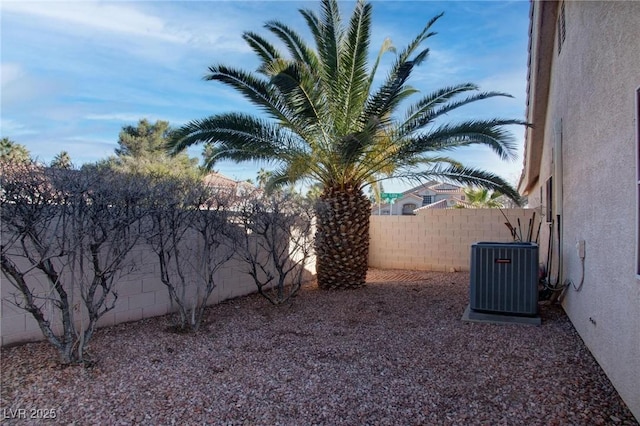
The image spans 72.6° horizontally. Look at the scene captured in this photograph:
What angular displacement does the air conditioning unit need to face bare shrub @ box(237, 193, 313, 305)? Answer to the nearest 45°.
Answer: approximately 90° to its right

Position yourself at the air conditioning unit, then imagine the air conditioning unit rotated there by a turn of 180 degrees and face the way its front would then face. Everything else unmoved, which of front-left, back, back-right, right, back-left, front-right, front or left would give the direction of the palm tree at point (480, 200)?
front

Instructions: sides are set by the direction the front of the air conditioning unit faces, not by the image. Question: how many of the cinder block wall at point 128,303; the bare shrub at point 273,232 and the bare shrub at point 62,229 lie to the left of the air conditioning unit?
0

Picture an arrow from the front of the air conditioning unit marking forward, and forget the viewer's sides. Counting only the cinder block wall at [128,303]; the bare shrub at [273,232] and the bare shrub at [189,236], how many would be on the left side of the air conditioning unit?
0

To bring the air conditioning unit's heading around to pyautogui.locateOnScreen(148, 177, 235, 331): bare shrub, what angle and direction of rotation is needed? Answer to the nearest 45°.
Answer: approximately 45° to its right

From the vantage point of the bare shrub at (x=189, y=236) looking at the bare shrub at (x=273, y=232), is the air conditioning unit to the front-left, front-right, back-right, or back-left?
front-right

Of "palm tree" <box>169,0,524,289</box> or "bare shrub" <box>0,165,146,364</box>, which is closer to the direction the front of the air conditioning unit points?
the bare shrub

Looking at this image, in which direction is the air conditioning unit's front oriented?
toward the camera

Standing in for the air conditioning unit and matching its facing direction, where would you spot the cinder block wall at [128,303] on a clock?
The cinder block wall is roughly at 2 o'clock from the air conditioning unit.

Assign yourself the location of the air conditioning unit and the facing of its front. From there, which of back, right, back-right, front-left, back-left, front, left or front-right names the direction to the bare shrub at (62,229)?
front-right
